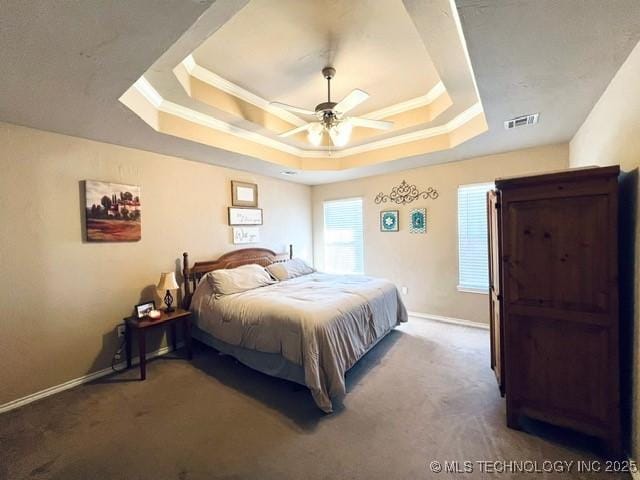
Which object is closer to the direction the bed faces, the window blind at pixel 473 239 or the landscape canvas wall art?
the window blind

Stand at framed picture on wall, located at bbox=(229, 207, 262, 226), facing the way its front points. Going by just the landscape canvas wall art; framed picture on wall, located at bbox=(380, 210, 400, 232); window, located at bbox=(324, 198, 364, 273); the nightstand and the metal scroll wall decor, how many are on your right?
2

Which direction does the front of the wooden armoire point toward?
to the viewer's left

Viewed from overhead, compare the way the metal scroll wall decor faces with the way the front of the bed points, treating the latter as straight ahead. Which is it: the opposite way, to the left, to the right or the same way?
to the right

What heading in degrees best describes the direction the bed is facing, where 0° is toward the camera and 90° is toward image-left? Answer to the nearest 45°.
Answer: approximately 315°

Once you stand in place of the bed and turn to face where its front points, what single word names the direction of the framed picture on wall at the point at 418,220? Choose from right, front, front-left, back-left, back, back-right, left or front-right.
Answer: left

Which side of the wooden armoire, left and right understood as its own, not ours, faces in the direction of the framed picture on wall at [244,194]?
front

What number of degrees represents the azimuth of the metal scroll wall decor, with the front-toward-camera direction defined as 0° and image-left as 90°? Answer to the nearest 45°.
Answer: approximately 45°

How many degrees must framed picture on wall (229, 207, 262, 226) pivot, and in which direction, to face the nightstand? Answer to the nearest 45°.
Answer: approximately 90° to its right

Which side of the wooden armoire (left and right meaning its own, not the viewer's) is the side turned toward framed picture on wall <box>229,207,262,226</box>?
front

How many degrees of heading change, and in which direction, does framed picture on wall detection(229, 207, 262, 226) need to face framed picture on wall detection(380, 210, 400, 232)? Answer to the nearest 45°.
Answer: approximately 45° to its left
